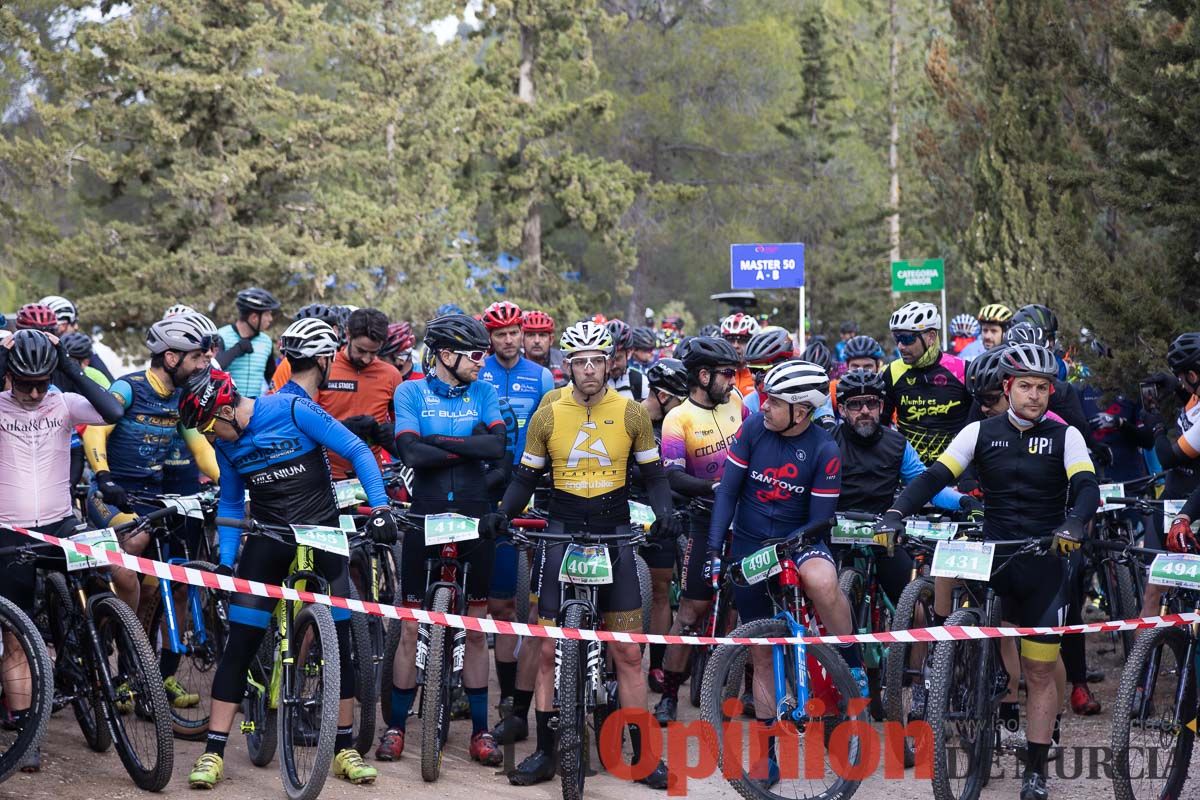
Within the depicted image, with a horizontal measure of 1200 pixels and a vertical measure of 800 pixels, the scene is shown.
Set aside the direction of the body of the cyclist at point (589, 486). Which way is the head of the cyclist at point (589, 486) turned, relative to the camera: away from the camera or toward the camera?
toward the camera

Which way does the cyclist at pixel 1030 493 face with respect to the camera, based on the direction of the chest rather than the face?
toward the camera

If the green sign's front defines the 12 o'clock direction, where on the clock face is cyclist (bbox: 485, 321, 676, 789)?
The cyclist is roughly at 12 o'clock from the green sign.

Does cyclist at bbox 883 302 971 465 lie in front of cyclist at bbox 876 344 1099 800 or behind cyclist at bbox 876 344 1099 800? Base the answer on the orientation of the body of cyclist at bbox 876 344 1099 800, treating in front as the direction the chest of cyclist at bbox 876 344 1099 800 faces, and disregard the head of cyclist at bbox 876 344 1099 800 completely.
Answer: behind

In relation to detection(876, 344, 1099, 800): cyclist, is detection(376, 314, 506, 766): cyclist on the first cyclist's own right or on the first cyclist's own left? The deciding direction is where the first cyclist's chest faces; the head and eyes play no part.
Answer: on the first cyclist's own right

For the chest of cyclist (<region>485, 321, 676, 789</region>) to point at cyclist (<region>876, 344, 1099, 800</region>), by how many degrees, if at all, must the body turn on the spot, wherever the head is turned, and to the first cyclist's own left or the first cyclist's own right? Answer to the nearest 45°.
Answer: approximately 90° to the first cyclist's own left

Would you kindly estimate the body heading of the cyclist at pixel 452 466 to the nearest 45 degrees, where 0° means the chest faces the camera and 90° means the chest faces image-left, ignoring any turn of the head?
approximately 0°

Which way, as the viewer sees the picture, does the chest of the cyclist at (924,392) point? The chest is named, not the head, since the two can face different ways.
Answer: toward the camera

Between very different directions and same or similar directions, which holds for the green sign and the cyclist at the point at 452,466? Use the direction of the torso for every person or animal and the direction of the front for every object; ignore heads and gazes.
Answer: same or similar directions

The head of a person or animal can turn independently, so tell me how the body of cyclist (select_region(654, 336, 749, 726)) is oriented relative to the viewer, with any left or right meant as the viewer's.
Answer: facing the viewer and to the right of the viewer

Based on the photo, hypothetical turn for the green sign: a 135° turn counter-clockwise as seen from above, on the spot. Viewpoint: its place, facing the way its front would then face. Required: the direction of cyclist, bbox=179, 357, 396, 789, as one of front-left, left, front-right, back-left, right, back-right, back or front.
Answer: back-right

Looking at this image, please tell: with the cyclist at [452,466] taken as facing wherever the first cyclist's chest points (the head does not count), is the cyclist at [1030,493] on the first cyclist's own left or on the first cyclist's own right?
on the first cyclist's own left

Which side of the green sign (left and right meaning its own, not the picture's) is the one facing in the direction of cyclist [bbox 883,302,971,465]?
front

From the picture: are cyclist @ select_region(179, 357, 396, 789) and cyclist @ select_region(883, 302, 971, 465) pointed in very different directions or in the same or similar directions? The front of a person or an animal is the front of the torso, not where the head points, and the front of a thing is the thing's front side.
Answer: same or similar directions
